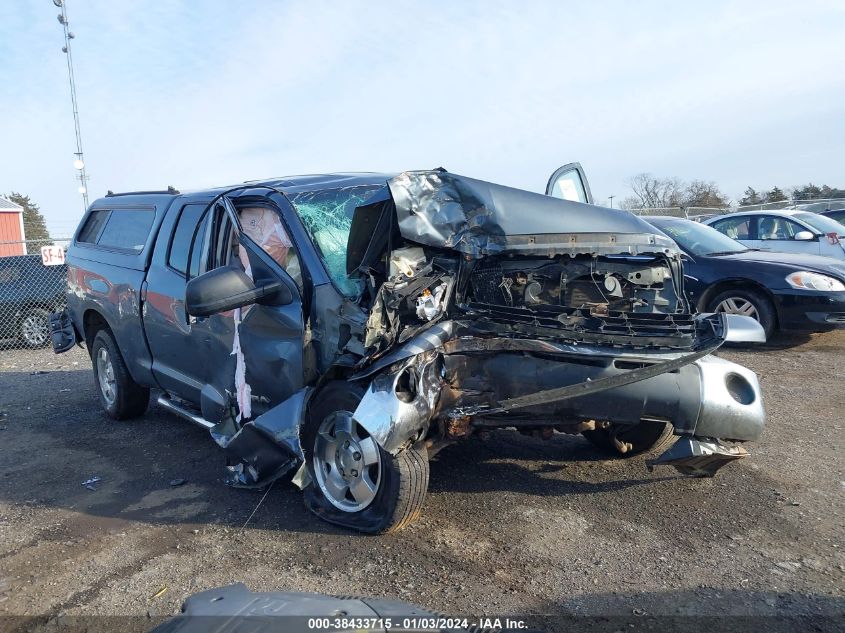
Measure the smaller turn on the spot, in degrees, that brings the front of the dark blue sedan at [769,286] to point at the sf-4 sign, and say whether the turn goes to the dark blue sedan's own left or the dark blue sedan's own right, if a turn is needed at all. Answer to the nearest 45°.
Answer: approximately 135° to the dark blue sedan's own right

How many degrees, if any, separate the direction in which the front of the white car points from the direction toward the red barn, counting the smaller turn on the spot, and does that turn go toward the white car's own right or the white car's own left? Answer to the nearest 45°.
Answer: approximately 135° to the white car's own right

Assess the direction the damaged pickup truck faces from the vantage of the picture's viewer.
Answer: facing the viewer and to the right of the viewer

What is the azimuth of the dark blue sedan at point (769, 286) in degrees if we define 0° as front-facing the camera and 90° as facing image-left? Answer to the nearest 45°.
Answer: approximately 315°

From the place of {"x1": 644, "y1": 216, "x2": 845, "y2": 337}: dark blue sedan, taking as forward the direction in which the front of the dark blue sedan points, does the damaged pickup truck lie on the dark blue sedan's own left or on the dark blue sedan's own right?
on the dark blue sedan's own right

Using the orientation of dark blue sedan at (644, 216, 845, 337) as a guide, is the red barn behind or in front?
behind

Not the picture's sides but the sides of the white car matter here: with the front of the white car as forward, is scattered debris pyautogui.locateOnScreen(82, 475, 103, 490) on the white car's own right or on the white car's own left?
on the white car's own right

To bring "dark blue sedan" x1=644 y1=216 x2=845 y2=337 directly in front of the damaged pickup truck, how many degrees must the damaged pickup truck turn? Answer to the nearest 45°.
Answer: approximately 90° to its left

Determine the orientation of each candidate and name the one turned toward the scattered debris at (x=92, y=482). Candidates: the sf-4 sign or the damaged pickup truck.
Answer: the sf-4 sign

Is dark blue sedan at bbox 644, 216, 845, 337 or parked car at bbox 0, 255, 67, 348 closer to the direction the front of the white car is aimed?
the dark blue sedan
